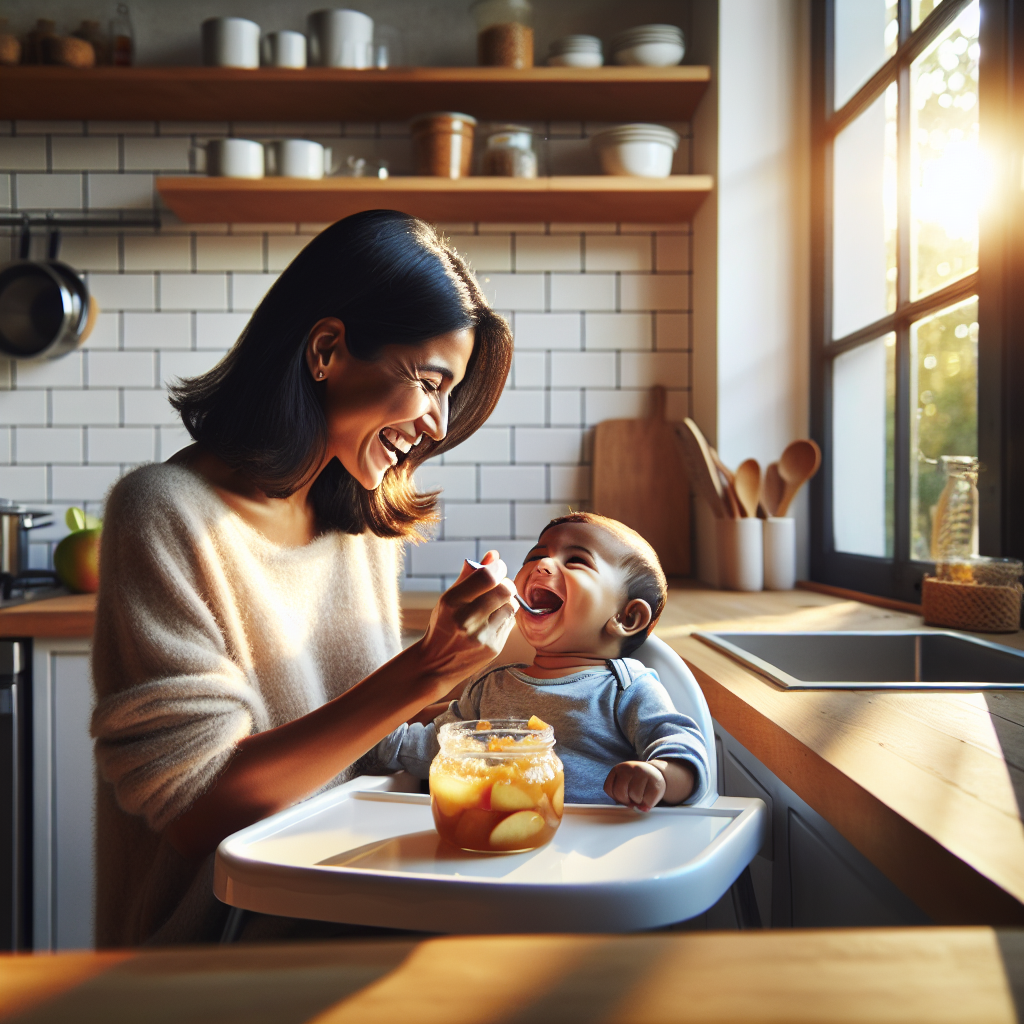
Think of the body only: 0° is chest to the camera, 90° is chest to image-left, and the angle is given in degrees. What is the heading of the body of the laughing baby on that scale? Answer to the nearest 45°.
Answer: approximately 45°

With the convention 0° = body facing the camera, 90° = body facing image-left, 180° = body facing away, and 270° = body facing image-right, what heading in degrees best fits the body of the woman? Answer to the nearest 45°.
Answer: approximately 315°

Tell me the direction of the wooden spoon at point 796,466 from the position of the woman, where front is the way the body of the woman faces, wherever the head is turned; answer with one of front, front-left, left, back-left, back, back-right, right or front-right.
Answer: left

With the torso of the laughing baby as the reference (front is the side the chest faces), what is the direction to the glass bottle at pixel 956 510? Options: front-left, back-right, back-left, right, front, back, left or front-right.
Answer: back

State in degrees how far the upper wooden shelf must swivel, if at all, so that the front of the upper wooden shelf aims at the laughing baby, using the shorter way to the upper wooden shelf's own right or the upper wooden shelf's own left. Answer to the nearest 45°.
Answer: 0° — it already faces them

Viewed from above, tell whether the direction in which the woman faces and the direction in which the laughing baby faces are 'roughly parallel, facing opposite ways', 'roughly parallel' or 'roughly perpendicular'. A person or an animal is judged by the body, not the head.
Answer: roughly perpendicular
